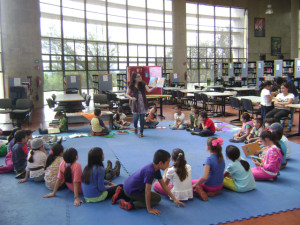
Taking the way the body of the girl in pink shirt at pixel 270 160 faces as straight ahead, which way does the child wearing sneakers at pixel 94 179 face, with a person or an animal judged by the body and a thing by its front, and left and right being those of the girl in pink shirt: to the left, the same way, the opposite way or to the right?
to the right

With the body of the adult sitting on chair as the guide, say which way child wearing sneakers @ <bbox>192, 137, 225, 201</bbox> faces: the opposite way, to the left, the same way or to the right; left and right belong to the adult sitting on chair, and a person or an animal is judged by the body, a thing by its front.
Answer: to the right

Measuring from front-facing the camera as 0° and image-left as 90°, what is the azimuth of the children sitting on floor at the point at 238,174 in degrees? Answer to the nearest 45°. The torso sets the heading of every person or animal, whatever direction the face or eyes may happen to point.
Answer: approximately 135°

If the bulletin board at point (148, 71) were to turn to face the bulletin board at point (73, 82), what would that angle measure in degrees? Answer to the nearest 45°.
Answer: approximately 135° to its right

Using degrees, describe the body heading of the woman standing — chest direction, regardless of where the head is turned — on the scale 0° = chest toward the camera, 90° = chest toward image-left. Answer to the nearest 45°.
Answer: approximately 315°

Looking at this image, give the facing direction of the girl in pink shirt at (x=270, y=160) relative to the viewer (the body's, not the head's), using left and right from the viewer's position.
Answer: facing to the left of the viewer
